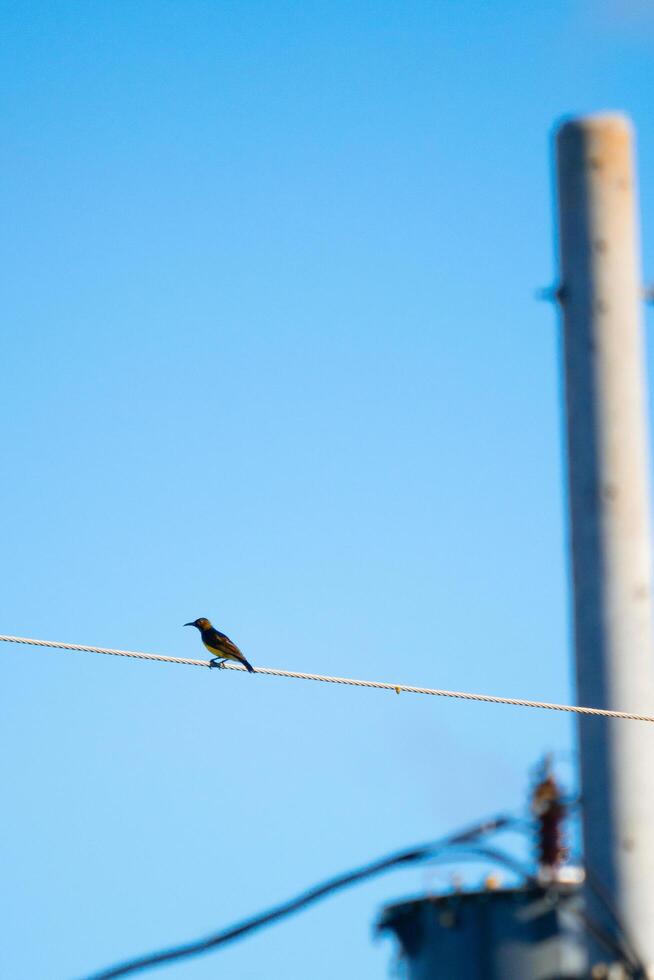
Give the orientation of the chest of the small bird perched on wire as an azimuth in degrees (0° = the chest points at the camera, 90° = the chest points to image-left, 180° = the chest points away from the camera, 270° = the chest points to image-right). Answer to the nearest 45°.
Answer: approximately 90°
